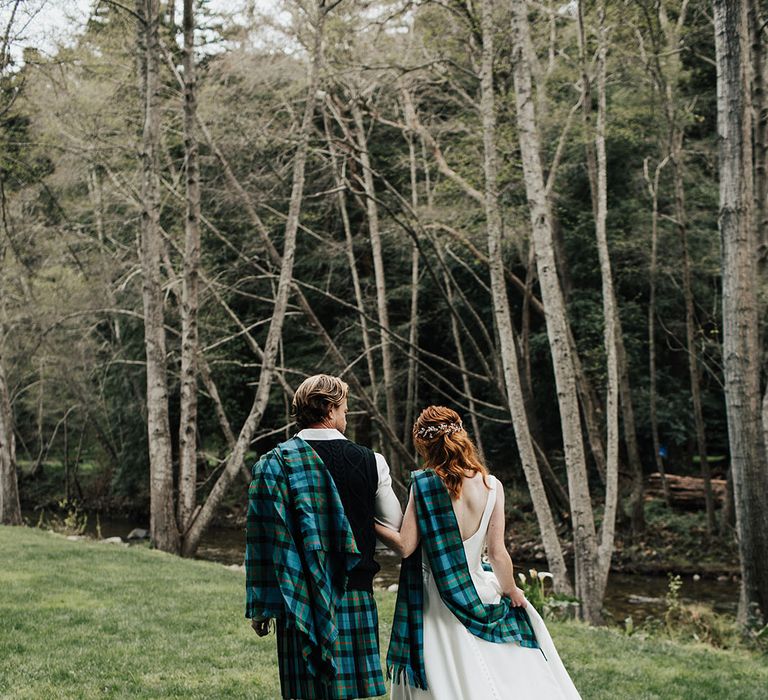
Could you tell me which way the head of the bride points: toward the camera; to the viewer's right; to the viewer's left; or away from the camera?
away from the camera

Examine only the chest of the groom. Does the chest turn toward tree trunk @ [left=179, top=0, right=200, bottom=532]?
yes

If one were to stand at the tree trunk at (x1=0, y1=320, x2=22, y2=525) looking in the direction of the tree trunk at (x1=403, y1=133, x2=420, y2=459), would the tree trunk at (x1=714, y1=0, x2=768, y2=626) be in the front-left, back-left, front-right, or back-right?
front-right

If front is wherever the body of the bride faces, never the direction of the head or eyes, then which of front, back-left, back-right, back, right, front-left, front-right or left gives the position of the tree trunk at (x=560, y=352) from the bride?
front

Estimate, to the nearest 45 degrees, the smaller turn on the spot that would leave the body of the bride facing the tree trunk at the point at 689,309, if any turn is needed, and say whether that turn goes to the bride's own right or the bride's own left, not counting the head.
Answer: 0° — they already face it

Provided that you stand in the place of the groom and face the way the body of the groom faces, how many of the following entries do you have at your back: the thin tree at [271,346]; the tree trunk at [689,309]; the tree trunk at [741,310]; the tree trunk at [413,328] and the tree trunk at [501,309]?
0

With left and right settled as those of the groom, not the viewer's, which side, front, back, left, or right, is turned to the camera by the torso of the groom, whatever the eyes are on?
back

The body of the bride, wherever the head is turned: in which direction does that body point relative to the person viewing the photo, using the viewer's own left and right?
facing away from the viewer

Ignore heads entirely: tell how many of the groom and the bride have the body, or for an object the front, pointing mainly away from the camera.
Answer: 2

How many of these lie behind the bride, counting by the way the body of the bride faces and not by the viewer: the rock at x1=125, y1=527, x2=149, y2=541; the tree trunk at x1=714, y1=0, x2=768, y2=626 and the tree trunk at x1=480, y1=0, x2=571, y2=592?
0

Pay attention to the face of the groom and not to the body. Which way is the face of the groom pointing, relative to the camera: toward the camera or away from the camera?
away from the camera

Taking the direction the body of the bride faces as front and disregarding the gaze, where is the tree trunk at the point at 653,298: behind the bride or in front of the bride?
in front

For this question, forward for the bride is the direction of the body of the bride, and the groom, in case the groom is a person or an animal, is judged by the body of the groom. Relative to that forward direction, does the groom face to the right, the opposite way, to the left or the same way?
the same way

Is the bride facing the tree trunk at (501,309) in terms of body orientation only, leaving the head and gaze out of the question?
yes

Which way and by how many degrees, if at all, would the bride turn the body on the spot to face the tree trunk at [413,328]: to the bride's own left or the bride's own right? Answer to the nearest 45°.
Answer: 0° — they already face it
